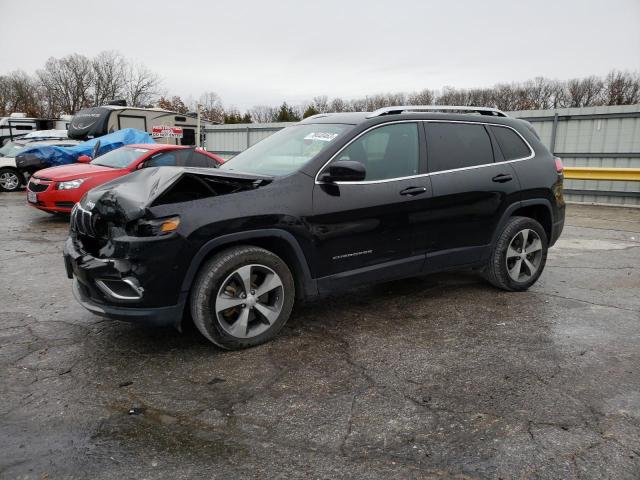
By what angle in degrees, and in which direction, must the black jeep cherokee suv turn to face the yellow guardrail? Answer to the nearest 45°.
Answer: approximately 180°

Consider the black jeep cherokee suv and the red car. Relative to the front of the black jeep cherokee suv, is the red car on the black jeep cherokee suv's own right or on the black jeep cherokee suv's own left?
on the black jeep cherokee suv's own right

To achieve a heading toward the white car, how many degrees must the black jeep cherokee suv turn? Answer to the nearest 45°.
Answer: approximately 90° to its right

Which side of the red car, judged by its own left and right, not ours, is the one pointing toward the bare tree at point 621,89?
back

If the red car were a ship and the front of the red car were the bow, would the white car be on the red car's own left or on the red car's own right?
on the red car's own right

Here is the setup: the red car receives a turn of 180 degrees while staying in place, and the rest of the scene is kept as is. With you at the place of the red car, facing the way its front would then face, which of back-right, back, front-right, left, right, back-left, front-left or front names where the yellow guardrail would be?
front-right

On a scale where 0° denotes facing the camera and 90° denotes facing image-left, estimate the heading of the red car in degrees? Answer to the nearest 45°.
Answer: approximately 45°

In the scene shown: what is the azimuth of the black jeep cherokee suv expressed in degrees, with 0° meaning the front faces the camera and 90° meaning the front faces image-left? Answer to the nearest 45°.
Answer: approximately 45°
